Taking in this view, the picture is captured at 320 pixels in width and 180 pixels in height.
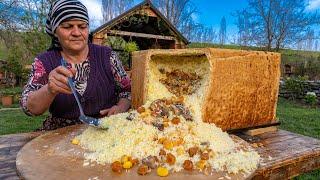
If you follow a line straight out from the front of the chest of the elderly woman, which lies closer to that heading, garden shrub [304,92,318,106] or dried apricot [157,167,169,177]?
the dried apricot

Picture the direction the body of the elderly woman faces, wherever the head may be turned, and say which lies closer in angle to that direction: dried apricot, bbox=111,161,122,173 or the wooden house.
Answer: the dried apricot

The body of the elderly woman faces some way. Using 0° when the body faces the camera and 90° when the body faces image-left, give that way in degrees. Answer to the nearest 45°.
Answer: approximately 0°

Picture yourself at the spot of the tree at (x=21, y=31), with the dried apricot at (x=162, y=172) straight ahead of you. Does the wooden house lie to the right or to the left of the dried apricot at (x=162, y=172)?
left

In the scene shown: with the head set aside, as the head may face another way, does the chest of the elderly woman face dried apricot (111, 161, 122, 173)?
yes

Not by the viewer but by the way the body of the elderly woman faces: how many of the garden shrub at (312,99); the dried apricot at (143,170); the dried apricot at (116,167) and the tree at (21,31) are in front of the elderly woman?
2

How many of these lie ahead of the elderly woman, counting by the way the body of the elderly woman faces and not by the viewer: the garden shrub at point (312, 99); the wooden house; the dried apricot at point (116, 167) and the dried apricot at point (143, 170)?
2

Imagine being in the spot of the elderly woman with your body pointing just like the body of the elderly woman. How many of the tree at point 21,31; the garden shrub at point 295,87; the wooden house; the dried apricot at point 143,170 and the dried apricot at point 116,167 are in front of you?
2

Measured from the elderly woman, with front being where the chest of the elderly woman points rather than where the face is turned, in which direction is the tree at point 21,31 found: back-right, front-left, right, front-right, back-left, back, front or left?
back

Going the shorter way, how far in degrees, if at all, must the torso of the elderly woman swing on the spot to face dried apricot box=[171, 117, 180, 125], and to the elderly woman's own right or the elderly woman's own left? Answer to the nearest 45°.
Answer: approximately 45° to the elderly woman's own left
